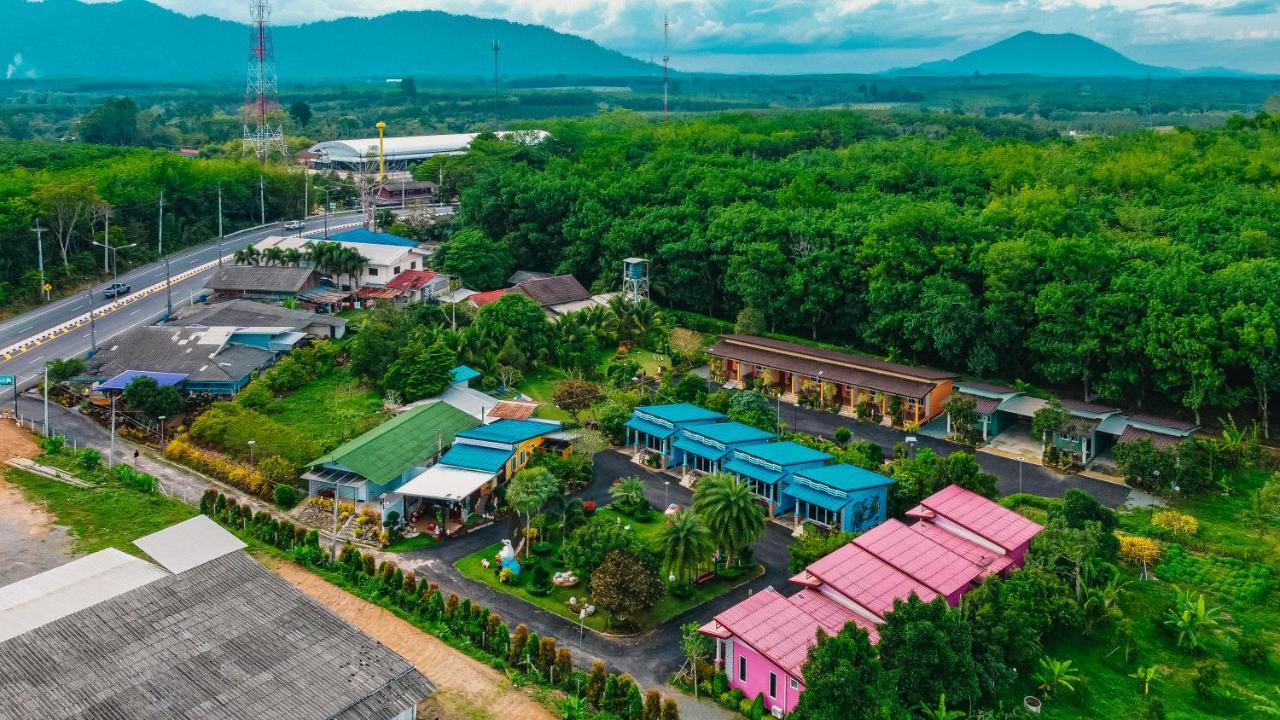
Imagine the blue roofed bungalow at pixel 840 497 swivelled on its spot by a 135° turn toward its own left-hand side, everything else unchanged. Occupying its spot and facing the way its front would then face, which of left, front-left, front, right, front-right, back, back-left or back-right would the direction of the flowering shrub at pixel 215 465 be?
back

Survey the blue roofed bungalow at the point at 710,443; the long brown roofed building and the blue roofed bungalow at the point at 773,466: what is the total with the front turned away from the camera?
0

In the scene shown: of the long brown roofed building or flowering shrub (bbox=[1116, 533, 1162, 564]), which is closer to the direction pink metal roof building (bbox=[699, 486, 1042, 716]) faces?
the long brown roofed building

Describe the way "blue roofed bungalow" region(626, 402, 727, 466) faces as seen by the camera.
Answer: facing the viewer and to the left of the viewer

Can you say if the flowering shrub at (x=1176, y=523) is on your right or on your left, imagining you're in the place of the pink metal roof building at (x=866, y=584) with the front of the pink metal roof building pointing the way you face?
on your right

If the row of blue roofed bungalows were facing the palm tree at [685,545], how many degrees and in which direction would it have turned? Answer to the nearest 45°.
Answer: approximately 45° to its left

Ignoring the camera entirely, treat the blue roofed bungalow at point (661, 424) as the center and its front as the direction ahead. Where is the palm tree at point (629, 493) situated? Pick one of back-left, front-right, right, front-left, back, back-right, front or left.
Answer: front-left

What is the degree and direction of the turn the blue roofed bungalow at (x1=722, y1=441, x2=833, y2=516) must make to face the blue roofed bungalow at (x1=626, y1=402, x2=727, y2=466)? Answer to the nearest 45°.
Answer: approximately 90° to its right

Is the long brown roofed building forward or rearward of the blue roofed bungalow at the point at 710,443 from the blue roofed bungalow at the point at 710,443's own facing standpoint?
rearward

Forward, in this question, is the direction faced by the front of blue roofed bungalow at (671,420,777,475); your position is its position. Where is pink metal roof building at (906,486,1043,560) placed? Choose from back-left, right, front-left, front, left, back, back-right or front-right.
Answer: left

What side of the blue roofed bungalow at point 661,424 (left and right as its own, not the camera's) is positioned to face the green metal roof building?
front

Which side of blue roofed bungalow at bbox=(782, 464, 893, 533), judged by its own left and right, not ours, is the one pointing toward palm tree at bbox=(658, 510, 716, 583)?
front

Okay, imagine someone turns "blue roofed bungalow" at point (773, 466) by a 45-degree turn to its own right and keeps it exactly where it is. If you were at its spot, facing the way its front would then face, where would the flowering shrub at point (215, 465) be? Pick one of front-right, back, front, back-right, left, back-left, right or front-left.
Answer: front

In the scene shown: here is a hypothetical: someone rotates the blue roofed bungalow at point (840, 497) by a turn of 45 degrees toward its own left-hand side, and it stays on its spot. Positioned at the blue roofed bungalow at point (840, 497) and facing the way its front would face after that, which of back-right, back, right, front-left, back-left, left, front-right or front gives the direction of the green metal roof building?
right

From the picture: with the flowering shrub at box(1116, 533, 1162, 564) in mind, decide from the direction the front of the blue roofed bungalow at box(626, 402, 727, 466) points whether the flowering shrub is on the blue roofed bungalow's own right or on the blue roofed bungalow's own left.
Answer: on the blue roofed bungalow's own left
